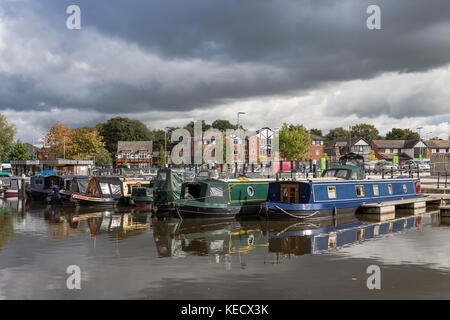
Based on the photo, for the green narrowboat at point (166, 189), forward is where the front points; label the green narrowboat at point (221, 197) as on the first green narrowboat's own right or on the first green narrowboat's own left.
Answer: on the first green narrowboat's own left

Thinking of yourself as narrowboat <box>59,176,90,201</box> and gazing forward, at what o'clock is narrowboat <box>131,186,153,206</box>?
narrowboat <box>131,186,153,206</box> is roughly at 9 o'clock from narrowboat <box>59,176,90,201</box>.

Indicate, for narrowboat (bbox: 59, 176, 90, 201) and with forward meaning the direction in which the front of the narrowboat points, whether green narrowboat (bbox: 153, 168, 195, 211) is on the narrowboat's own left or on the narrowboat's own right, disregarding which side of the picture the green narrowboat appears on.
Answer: on the narrowboat's own left

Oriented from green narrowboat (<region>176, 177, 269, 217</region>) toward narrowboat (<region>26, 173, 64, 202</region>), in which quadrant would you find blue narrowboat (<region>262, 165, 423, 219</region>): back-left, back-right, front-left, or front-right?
back-right

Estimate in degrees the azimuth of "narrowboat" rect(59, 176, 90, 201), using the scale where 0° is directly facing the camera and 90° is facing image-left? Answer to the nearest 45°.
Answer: approximately 45°

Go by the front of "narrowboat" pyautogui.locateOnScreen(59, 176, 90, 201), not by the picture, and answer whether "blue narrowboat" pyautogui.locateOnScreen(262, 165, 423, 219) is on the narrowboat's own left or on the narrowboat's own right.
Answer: on the narrowboat's own left
